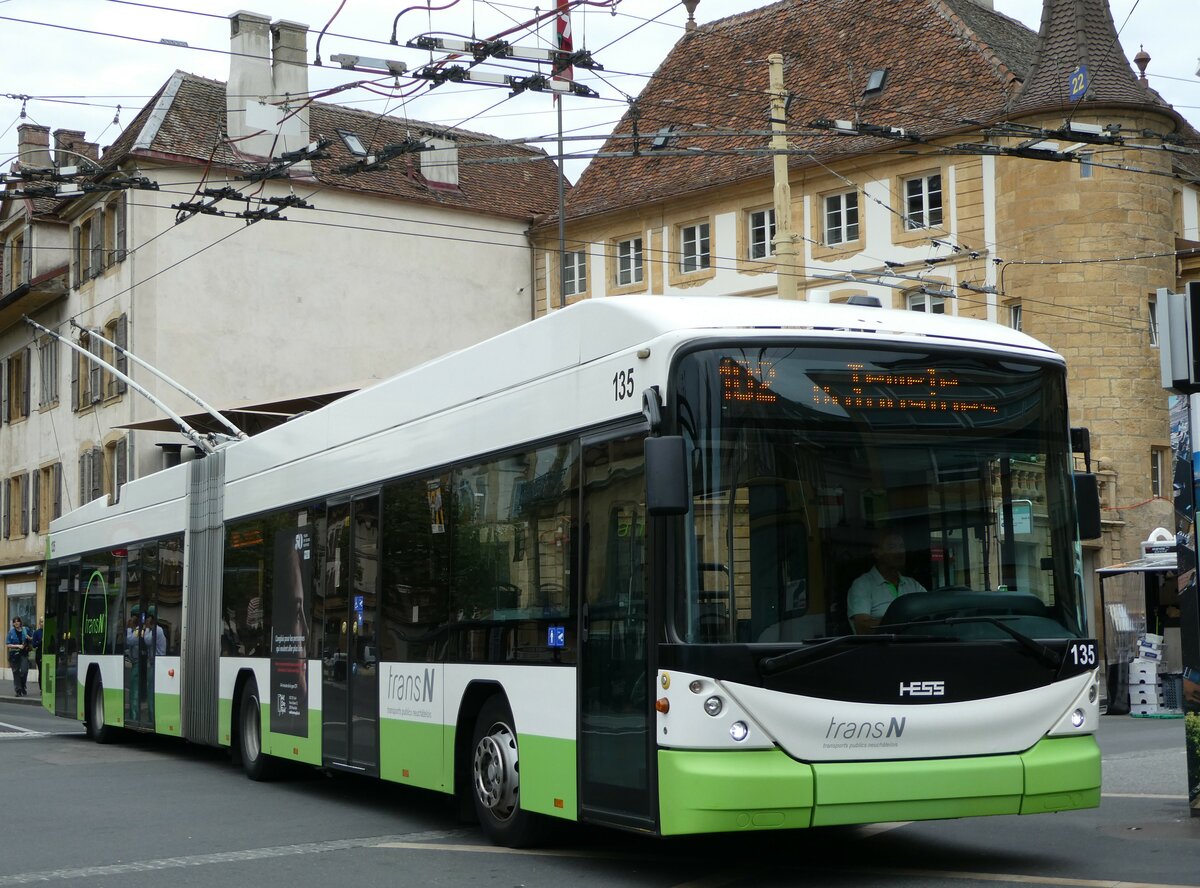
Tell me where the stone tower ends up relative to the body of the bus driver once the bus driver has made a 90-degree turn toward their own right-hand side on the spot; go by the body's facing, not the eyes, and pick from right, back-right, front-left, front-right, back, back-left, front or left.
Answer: back-right

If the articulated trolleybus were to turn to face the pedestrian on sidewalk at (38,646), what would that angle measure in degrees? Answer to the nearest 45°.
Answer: approximately 135° to its left

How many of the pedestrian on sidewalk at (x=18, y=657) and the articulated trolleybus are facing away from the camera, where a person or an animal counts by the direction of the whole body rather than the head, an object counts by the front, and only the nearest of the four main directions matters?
0

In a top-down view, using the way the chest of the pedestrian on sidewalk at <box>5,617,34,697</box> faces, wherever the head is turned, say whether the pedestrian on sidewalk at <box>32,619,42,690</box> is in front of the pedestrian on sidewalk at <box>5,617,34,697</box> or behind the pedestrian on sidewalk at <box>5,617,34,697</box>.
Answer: behind

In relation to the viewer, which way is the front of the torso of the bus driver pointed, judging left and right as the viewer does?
facing the viewer and to the right of the viewer

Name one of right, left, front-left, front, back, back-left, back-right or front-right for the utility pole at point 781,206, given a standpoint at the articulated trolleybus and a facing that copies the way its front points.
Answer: back-left

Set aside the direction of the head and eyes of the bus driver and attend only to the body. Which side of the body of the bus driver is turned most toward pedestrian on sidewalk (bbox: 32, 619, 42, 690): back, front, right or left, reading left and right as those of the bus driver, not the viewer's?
back

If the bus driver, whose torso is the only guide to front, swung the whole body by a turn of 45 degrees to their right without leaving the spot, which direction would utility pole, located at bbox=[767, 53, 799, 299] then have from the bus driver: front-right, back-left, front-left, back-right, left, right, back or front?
back

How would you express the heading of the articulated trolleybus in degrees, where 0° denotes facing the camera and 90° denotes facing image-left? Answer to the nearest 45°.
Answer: approximately 315°

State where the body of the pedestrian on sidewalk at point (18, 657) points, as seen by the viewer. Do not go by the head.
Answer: toward the camera

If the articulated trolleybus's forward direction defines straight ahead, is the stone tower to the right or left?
on its left
